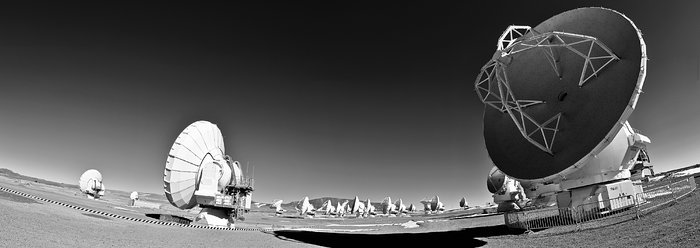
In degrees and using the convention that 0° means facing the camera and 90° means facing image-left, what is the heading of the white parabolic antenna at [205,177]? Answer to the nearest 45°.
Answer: approximately 135°

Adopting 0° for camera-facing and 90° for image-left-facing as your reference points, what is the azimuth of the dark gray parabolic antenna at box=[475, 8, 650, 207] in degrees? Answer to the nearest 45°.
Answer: approximately 45°

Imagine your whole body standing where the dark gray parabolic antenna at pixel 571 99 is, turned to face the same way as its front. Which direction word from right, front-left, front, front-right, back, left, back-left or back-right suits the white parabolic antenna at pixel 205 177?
front-right

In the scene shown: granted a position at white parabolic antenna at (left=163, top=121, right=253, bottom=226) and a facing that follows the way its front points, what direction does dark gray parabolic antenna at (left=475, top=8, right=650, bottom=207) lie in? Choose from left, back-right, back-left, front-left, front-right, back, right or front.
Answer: back
